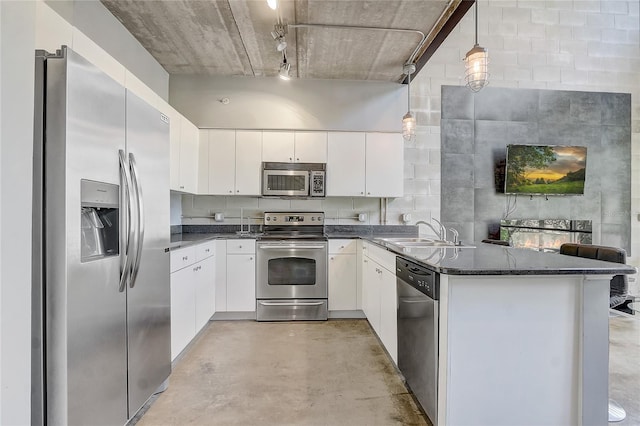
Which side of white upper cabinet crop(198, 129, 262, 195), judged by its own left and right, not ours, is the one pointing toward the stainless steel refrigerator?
front

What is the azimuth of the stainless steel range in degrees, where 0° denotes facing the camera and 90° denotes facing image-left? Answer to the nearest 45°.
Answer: approximately 0°

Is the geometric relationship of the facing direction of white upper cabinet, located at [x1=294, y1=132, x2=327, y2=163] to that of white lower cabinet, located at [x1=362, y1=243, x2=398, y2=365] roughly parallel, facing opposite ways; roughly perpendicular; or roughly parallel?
roughly perpendicular

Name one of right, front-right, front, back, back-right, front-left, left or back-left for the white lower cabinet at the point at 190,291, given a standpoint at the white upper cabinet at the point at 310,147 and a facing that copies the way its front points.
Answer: front-right

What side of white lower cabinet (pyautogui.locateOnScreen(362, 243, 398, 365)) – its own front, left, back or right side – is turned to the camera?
left

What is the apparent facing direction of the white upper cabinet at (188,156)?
to the viewer's right
